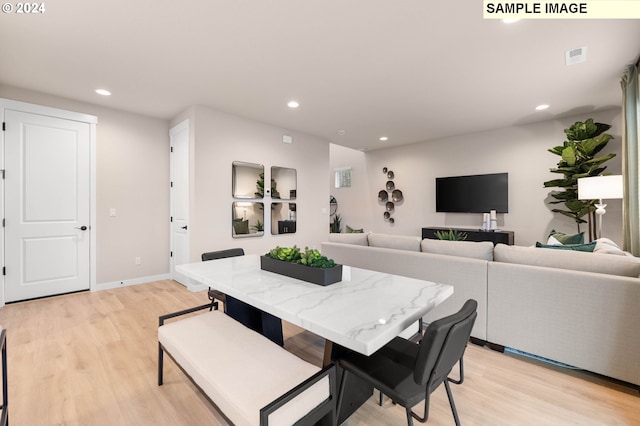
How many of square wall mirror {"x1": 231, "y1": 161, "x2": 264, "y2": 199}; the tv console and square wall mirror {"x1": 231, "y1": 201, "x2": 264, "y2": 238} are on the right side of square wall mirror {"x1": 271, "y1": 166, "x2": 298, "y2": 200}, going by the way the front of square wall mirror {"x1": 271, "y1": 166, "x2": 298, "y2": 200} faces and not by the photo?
2

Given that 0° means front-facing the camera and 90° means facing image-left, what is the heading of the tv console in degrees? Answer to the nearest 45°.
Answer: approximately 0°

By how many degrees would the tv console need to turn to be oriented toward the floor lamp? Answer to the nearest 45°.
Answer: approximately 45° to its left

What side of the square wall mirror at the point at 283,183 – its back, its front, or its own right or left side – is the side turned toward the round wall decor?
left

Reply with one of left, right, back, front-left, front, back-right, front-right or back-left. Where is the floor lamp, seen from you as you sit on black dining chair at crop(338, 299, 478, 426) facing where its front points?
right

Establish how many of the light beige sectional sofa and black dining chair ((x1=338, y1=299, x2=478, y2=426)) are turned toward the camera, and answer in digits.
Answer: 0

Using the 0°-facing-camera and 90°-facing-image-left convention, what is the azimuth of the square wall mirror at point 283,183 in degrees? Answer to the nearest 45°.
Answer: approximately 315°

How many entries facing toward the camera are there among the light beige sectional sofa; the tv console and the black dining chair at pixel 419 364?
1

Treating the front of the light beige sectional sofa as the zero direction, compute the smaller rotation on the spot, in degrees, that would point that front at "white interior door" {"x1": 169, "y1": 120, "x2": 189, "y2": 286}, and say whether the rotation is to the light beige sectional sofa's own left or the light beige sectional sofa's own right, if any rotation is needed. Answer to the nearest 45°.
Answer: approximately 135° to the light beige sectional sofa's own left

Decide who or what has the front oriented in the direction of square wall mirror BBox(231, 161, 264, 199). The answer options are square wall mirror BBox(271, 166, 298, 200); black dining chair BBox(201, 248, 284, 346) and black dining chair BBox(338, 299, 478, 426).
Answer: black dining chair BBox(338, 299, 478, 426)

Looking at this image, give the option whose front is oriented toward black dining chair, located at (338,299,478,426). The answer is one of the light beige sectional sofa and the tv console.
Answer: the tv console

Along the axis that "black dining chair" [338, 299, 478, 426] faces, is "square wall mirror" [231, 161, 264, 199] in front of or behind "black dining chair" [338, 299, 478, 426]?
in front
